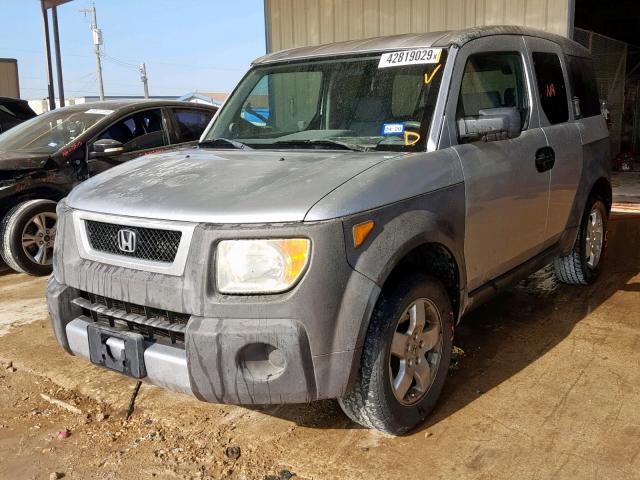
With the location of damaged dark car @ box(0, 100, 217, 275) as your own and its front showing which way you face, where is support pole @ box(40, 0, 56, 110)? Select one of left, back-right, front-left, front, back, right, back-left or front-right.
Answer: back-right

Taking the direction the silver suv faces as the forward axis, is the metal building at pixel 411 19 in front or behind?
behind

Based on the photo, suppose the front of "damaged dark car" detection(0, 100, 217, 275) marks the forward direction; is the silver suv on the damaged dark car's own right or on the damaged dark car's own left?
on the damaged dark car's own left

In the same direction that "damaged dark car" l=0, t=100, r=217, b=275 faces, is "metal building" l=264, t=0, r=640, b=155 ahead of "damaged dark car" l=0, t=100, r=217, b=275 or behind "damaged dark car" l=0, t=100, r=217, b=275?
behind

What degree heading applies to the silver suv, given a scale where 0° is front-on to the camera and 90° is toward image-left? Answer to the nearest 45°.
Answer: approximately 45°

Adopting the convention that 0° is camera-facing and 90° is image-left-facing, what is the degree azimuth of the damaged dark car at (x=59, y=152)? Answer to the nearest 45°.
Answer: approximately 45°
